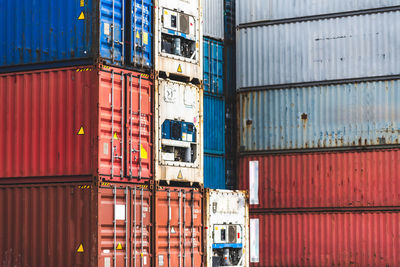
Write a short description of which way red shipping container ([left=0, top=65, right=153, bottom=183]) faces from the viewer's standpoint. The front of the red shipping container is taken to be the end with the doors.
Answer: facing the viewer and to the right of the viewer

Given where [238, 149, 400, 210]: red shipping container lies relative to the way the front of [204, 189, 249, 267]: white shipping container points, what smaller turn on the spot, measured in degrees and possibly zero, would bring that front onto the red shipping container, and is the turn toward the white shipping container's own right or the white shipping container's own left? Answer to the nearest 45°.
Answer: approximately 135° to the white shipping container's own left

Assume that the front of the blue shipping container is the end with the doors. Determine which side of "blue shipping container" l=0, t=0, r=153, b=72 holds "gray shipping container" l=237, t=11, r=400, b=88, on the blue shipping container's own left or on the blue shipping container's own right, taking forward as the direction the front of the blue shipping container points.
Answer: on the blue shipping container's own left

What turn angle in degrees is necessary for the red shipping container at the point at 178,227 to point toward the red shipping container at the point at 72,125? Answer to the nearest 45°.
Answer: approximately 45° to its right

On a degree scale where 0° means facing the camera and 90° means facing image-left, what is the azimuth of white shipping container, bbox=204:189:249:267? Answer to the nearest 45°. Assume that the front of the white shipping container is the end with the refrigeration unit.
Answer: approximately 0°

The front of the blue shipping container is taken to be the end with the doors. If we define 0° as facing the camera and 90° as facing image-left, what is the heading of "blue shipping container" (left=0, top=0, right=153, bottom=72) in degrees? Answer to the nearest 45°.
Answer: approximately 315°

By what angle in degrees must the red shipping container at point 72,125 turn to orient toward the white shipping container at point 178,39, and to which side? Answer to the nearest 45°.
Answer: approximately 90° to its left

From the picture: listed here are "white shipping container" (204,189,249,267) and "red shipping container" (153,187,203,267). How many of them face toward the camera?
2
